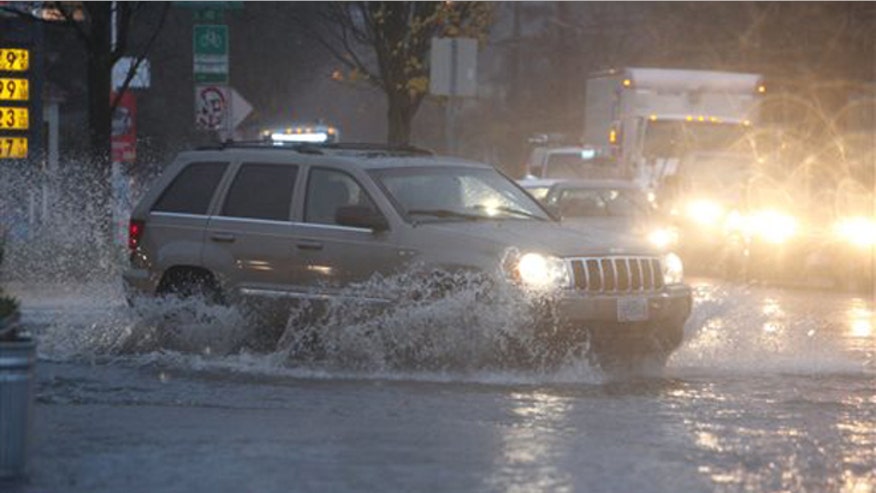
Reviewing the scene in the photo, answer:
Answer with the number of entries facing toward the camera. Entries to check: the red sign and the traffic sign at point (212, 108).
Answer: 2

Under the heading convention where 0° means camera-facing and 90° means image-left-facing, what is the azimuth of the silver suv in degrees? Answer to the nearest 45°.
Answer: approximately 315°

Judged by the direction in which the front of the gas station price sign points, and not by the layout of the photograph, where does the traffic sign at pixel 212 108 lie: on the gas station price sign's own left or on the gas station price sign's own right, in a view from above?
on the gas station price sign's own left
